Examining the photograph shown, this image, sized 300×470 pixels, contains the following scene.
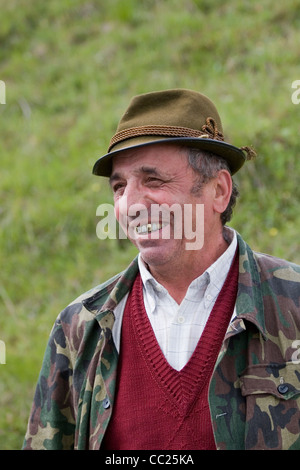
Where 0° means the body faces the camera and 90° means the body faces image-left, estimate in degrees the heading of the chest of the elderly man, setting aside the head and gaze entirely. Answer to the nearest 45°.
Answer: approximately 45°
